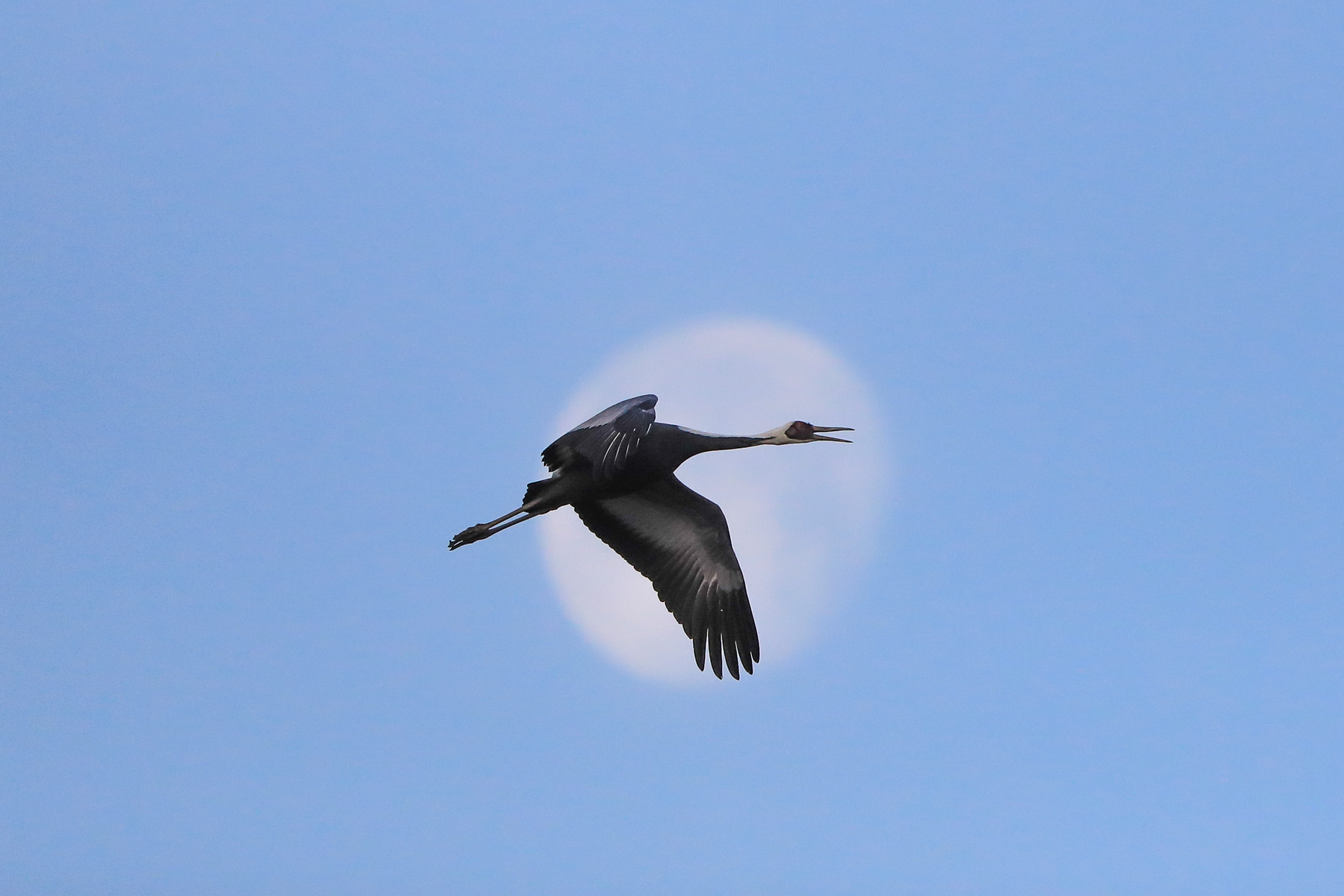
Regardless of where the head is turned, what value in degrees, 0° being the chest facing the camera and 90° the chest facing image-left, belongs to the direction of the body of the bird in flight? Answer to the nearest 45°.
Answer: approximately 270°
